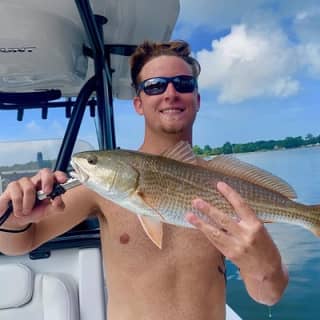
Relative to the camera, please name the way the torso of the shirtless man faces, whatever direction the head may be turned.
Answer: toward the camera
